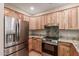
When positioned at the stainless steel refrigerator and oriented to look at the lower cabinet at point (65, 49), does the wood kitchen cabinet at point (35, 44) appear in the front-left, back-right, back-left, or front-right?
front-left

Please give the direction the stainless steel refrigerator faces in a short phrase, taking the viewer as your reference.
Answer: facing the viewer and to the right of the viewer

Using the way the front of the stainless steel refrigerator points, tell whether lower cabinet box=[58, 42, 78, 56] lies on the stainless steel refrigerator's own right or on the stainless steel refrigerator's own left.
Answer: on the stainless steel refrigerator's own left

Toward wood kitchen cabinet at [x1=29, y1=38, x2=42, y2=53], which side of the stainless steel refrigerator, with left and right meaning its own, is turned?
left
